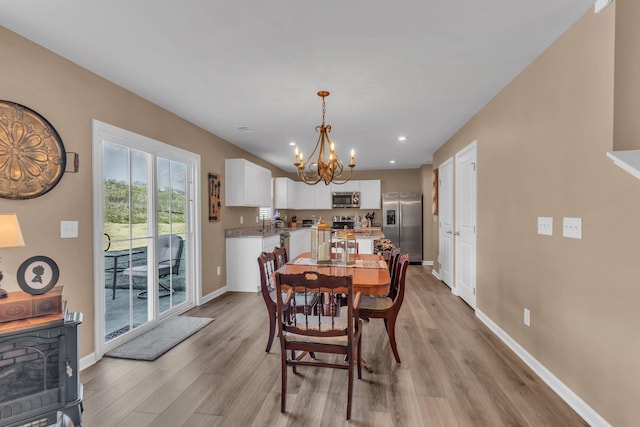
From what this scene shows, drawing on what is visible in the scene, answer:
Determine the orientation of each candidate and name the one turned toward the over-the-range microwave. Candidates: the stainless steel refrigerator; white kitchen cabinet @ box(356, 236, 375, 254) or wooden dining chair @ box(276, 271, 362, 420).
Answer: the wooden dining chair

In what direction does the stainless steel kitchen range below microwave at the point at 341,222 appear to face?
toward the camera

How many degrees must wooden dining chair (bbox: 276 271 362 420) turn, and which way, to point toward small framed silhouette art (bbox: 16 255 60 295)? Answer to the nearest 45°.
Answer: approximately 90° to its left

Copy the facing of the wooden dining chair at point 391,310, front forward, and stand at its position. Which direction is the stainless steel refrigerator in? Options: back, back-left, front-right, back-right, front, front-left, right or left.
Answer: right

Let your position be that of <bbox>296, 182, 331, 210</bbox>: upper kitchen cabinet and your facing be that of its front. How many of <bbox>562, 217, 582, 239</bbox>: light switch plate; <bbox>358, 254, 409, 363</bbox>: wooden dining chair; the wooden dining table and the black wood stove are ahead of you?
4

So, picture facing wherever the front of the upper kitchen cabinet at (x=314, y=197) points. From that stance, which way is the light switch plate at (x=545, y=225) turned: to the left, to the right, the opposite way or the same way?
to the right

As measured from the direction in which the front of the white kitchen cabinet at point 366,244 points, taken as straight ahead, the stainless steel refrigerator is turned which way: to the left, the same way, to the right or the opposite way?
the same way

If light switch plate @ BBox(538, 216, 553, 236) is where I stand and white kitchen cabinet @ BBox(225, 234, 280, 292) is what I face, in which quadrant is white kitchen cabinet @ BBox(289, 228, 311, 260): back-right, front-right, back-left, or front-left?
front-right

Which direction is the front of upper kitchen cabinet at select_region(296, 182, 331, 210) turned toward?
toward the camera

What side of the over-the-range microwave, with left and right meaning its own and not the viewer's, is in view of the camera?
front

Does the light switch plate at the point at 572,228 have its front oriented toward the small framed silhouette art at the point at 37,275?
yes

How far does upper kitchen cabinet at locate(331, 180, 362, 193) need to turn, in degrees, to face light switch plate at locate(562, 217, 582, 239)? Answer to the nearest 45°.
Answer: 0° — it already faces it

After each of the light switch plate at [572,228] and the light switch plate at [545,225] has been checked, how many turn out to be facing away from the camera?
0

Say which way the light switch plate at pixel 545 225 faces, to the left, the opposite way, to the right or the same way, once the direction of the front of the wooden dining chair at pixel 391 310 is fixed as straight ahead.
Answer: the same way

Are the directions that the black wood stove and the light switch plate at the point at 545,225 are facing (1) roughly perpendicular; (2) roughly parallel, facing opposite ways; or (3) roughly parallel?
roughly parallel, facing opposite ways

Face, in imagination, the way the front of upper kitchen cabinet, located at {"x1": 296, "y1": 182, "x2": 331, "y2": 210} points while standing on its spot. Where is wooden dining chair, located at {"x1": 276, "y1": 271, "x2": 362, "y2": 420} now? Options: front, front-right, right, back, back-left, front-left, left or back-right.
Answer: front

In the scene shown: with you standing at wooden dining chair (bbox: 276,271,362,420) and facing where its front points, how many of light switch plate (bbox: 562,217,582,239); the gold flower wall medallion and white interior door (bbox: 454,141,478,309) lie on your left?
1

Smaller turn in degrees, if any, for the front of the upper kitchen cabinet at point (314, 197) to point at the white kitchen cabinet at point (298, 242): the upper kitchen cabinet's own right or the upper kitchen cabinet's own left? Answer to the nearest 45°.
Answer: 0° — it already faces it

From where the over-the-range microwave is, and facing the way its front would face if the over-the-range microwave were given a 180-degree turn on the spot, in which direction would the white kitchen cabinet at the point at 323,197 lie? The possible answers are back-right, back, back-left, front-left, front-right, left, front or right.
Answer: left

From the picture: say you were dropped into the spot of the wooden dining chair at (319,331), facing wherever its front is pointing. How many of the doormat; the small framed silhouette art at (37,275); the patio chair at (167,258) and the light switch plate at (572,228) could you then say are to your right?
1

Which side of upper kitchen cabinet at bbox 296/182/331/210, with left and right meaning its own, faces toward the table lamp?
front

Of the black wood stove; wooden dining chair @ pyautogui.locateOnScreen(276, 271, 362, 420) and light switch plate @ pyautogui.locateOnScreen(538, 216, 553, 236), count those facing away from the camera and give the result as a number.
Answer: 1

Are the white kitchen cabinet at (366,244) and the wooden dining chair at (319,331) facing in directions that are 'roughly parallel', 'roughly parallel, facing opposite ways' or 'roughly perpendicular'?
roughly parallel, facing opposite ways

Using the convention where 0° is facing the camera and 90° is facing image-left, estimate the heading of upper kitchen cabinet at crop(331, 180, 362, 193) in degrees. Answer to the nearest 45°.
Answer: approximately 0°
